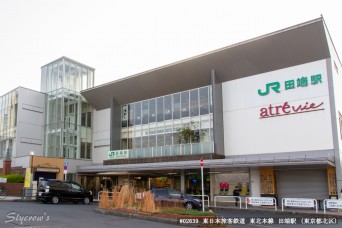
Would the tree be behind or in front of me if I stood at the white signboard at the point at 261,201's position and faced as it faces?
behind

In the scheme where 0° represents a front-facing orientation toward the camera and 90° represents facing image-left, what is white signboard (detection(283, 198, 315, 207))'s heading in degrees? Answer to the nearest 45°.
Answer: approximately 0°

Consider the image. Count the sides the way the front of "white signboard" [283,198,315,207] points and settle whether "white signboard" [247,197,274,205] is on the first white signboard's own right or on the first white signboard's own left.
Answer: on the first white signboard's own right

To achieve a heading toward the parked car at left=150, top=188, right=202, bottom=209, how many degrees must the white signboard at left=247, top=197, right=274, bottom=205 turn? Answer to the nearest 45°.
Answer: approximately 90° to its right

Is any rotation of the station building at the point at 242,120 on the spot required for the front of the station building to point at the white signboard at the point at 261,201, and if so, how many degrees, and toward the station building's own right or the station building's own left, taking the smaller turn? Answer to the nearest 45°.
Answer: approximately 45° to the station building's own left

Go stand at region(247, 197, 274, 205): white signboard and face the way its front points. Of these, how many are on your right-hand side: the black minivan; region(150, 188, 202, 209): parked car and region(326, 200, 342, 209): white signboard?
2

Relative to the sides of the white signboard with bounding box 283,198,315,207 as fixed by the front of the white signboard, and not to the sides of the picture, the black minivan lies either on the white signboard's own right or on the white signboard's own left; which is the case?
on the white signboard's own right

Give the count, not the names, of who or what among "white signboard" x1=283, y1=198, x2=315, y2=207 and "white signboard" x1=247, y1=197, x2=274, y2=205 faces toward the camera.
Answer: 2

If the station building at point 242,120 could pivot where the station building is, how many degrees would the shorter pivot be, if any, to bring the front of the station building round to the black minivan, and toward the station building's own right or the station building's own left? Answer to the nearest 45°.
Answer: approximately 45° to the station building's own right

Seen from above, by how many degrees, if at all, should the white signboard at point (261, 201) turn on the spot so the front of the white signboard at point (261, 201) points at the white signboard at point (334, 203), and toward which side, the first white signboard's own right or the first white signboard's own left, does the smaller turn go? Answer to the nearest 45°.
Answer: approximately 45° to the first white signboard's own left

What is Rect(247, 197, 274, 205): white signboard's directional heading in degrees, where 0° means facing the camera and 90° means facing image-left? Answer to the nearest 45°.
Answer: approximately 0°

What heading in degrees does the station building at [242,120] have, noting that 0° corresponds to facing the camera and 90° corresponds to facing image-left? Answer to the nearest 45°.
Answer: approximately 45°

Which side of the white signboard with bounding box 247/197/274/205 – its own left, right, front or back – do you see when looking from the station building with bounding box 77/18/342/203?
back
